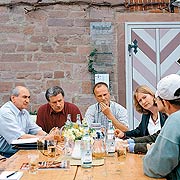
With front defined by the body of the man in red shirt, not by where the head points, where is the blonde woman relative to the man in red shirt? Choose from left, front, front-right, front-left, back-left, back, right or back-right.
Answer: front-left

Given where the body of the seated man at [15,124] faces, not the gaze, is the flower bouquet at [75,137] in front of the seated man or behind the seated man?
in front

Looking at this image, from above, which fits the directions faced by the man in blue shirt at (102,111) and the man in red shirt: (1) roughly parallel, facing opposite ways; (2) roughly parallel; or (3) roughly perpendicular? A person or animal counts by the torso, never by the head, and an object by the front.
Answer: roughly parallel

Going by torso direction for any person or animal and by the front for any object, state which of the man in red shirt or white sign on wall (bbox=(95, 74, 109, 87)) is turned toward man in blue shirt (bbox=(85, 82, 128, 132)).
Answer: the white sign on wall

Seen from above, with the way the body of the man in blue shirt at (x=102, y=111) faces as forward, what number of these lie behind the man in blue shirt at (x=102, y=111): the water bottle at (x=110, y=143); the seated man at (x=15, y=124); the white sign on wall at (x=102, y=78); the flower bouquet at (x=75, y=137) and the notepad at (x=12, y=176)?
1

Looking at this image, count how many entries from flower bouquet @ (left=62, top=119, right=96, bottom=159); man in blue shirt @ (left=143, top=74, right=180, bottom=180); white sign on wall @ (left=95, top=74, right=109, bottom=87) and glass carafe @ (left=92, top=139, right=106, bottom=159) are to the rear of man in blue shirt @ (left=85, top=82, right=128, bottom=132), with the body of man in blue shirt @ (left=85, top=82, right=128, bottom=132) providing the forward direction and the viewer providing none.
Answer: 1

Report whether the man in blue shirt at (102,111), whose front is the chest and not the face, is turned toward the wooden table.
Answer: yes

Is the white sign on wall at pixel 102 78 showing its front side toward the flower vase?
yes

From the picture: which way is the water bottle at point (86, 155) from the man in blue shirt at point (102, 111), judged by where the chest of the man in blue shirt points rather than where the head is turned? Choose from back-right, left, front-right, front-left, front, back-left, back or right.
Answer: front

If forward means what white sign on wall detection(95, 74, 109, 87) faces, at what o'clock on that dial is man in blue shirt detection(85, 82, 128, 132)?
The man in blue shirt is roughly at 12 o'clock from the white sign on wall.

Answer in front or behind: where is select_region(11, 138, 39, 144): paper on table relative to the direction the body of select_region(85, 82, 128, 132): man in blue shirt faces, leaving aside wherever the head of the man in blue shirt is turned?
in front

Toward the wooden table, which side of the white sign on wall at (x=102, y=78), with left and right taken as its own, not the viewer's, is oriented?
front

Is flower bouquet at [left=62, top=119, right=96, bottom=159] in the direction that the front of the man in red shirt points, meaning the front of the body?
yes

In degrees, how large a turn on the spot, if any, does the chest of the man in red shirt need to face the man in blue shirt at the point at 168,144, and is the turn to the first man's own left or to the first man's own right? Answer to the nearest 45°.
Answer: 0° — they already face them

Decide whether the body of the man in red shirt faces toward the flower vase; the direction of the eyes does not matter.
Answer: yes

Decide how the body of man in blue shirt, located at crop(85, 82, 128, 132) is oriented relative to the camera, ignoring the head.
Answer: toward the camera

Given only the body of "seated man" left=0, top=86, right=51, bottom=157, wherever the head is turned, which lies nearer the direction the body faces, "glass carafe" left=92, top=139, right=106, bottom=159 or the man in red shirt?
the glass carafe

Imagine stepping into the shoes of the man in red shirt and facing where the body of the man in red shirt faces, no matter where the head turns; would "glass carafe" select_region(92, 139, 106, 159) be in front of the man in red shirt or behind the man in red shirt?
in front

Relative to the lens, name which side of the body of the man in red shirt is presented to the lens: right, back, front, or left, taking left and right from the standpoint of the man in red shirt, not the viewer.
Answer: front
